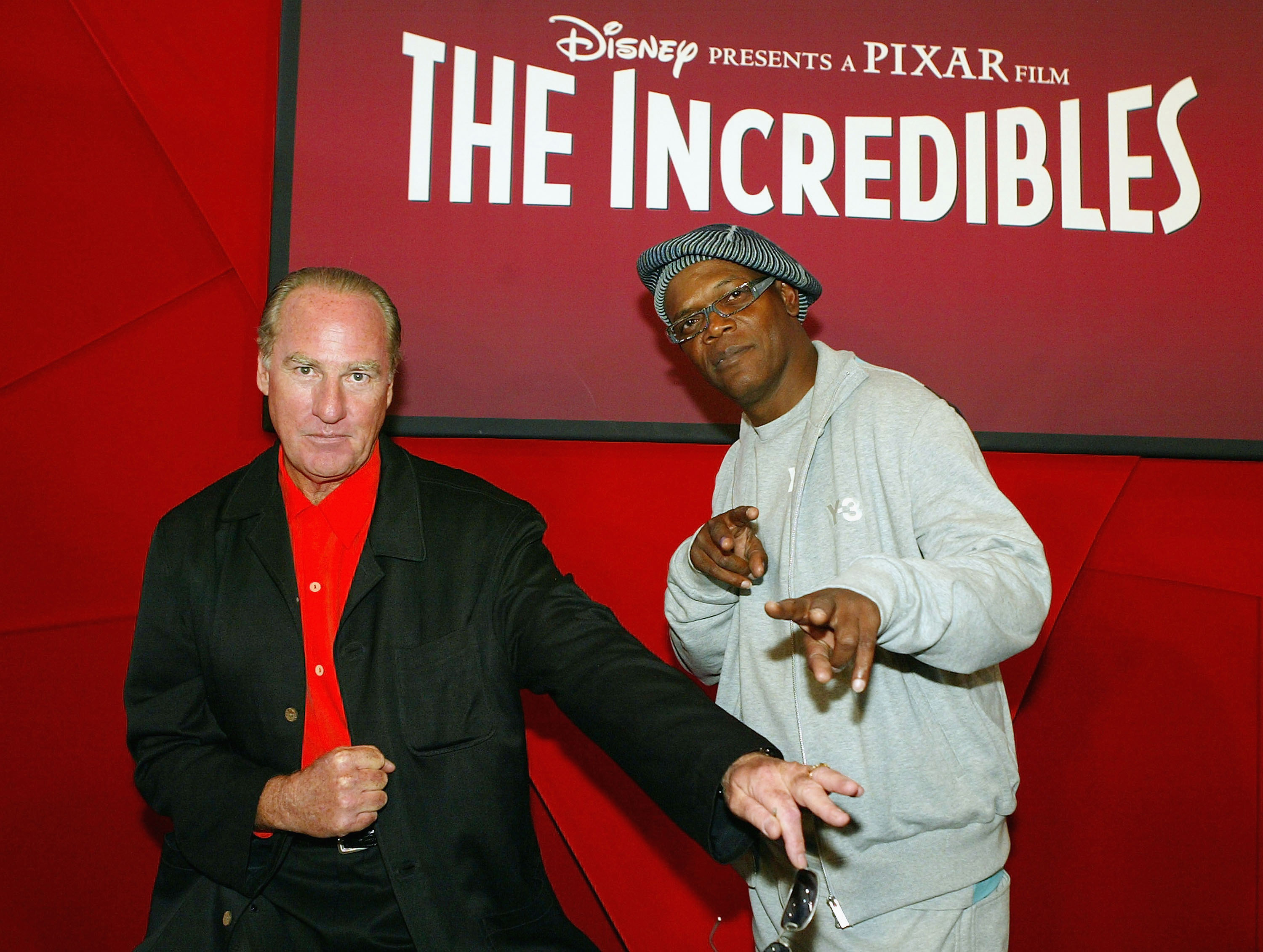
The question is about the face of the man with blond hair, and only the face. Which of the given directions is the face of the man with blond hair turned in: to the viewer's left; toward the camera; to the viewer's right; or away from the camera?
toward the camera

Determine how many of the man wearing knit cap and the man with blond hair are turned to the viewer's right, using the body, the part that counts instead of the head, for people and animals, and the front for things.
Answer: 0

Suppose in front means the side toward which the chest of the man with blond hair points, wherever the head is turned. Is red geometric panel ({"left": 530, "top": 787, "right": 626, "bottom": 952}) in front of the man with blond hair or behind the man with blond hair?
behind

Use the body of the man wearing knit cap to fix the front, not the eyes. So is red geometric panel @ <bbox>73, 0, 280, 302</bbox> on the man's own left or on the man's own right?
on the man's own right

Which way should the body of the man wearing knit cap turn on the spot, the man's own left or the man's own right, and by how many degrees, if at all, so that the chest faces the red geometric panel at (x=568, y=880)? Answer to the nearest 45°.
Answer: approximately 90° to the man's own right

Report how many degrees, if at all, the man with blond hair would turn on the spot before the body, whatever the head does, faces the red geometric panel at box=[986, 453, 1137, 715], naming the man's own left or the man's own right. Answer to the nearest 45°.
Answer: approximately 90° to the man's own left

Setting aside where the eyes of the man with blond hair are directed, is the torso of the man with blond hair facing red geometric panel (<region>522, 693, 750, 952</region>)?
no

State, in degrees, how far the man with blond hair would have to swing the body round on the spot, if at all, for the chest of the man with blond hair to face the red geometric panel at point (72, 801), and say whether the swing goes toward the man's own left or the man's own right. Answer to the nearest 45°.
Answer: approximately 135° to the man's own right

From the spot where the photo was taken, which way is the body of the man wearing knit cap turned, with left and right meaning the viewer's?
facing the viewer and to the left of the viewer

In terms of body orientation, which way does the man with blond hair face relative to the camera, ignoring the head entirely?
toward the camera
